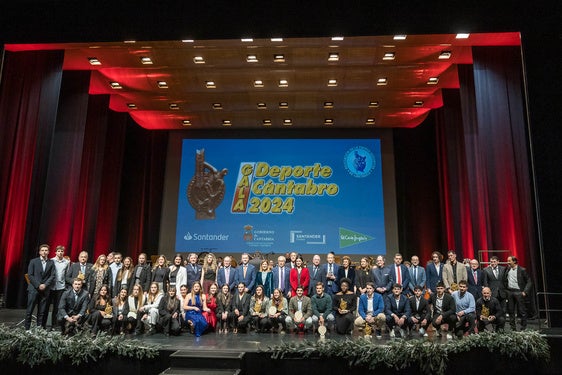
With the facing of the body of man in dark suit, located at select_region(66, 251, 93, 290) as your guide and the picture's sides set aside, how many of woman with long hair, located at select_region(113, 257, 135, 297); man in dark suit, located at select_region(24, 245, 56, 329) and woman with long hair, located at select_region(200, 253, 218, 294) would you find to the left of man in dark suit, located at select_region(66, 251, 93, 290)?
2

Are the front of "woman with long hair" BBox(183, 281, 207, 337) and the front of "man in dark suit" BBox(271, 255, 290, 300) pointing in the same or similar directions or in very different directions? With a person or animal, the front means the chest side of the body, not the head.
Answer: same or similar directions

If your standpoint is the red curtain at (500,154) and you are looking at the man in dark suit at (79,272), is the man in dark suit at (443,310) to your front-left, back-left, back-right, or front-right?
front-left

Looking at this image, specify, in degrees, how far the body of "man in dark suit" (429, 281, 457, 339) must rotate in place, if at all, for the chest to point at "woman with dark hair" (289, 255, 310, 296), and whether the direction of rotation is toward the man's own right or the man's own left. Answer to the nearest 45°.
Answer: approximately 90° to the man's own right

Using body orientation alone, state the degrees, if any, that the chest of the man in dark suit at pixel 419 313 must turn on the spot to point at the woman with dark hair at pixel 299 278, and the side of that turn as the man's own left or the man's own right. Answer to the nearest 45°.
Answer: approximately 90° to the man's own right

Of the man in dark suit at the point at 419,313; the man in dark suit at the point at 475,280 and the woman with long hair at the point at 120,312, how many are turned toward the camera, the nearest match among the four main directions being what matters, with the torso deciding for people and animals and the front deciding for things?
3

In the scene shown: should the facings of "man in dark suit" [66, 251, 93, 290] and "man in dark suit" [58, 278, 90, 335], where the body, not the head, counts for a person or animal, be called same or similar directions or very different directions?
same or similar directions

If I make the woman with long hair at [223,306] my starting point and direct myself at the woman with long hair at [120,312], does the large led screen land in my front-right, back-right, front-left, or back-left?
back-right

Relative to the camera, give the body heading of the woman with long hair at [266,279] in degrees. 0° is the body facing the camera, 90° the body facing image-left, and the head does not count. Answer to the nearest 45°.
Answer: approximately 0°

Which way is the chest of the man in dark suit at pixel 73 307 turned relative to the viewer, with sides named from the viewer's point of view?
facing the viewer

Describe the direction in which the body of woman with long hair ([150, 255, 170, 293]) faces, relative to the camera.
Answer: toward the camera

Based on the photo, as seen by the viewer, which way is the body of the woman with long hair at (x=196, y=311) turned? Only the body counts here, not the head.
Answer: toward the camera

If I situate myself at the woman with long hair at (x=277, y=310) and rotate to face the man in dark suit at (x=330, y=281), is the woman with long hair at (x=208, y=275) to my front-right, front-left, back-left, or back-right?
back-left
